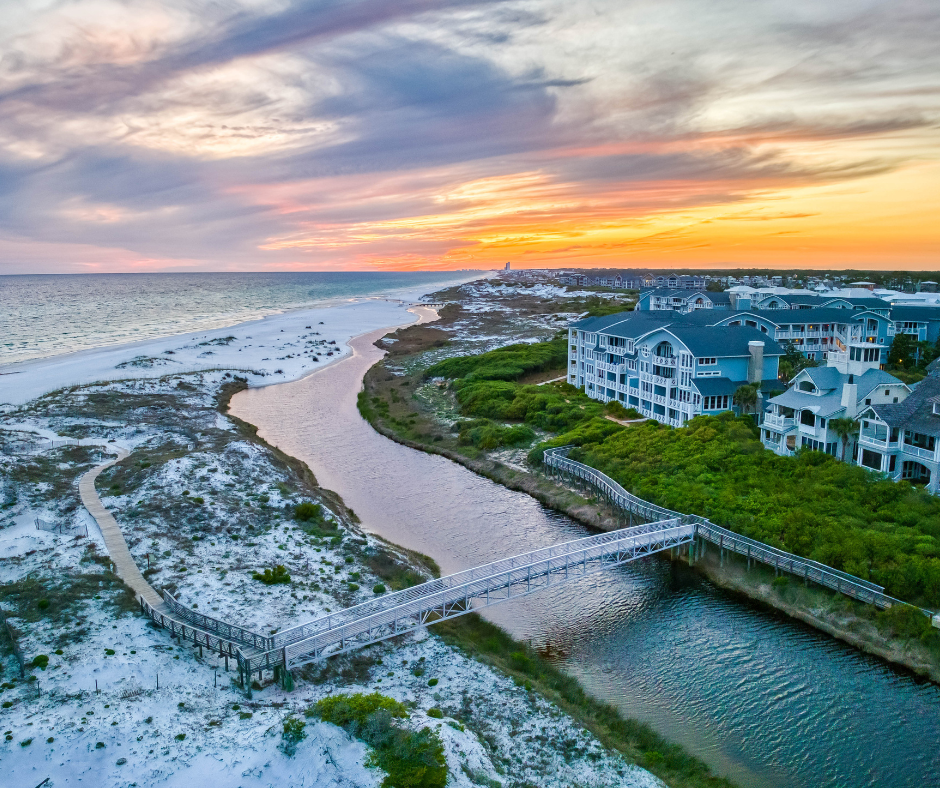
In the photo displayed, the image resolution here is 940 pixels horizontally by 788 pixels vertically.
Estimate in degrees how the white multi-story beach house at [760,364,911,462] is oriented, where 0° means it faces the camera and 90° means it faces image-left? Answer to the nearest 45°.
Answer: approximately 45°

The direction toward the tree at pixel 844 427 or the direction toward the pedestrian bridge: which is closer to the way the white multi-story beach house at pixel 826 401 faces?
the pedestrian bridge

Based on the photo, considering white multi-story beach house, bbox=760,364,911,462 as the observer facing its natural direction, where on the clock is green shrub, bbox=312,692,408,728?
The green shrub is roughly at 11 o'clock from the white multi-story beach house.

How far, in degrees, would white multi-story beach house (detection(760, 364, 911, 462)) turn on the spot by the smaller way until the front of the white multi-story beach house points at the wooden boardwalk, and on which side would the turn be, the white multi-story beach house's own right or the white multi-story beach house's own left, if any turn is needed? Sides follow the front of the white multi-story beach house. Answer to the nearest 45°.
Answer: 0° — it already faces it
